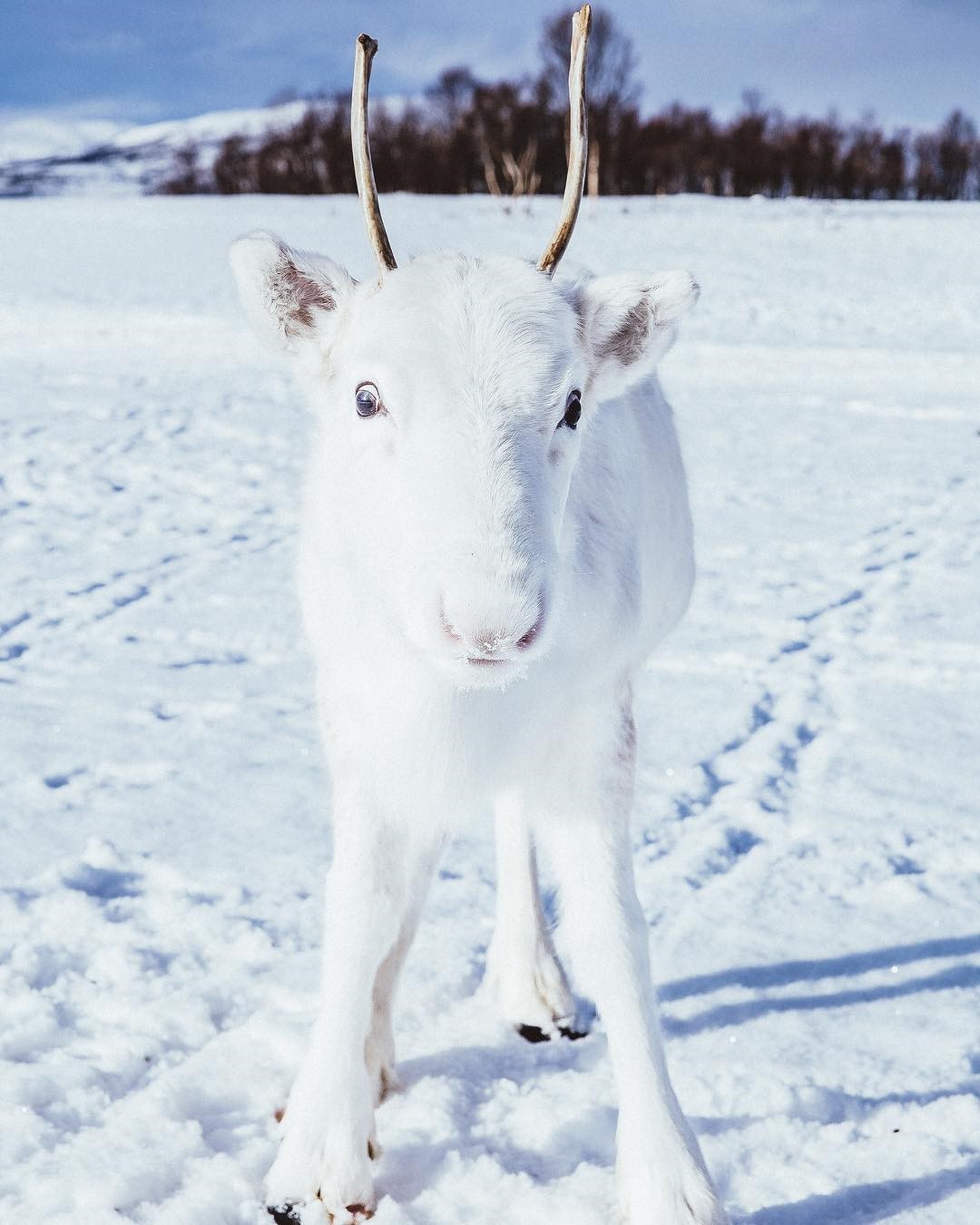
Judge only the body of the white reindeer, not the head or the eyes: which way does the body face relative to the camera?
toward the camera
